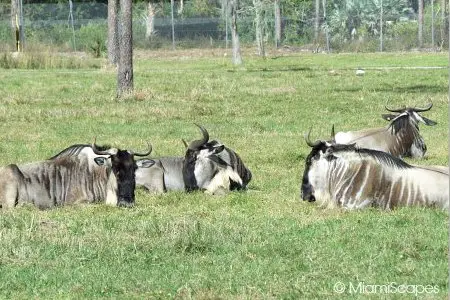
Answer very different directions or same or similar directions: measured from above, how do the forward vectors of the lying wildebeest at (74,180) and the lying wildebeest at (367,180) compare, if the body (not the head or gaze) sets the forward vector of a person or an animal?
very different directions

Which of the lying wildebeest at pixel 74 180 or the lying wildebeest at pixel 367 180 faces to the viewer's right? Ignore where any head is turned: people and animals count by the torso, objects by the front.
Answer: the lying wildebeest at pixel 74 180

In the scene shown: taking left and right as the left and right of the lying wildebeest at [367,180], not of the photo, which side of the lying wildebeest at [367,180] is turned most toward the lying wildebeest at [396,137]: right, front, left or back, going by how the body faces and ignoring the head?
right

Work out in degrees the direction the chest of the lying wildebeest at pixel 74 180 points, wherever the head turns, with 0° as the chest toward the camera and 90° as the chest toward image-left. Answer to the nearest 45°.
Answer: approximately 270°

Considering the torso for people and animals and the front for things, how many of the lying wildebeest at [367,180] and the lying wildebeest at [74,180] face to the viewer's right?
1

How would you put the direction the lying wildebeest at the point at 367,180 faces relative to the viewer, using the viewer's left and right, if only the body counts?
facing to the left of the viewer

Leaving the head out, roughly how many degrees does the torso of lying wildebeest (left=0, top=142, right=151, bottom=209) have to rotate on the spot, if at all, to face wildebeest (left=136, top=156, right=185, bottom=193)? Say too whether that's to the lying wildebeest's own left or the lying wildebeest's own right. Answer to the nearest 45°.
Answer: approximately 45° to the lying wildebeest's own left
